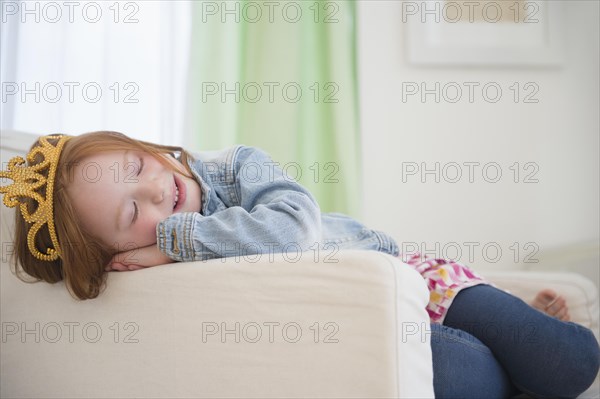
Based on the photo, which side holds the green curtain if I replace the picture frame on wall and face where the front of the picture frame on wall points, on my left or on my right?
on my right

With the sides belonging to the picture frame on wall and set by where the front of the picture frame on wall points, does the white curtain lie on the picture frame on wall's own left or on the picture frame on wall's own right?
on the picture frame on wall's own right

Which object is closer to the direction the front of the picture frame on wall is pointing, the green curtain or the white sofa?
the white sofa

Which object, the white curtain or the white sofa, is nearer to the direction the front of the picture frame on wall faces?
the white sofa

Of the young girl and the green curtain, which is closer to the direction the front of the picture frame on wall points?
the young girl

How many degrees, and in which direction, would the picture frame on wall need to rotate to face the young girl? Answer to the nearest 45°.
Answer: approximately 45° to its right

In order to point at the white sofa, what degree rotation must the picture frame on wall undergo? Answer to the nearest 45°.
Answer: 0° — it already faces it

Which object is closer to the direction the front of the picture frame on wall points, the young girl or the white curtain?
the young girl

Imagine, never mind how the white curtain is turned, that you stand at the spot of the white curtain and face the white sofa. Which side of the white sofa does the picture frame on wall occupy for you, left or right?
left

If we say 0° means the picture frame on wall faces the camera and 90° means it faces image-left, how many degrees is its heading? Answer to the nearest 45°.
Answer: approximately 0°
